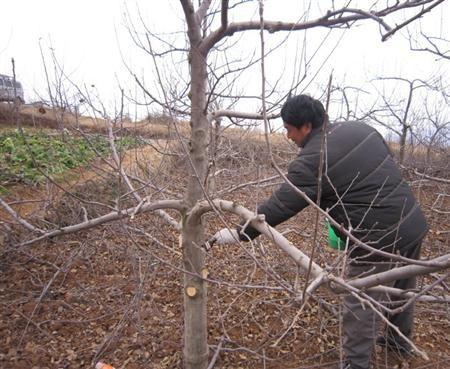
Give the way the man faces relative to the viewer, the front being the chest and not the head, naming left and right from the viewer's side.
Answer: facing to the left of the viewer

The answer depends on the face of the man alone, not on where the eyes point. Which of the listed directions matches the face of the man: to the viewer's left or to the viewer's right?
to the viewer's left
